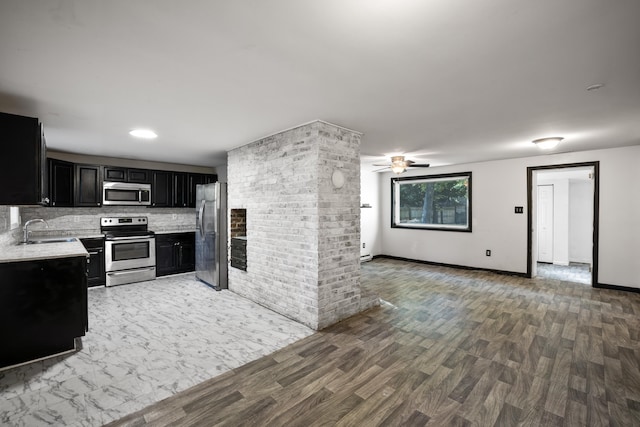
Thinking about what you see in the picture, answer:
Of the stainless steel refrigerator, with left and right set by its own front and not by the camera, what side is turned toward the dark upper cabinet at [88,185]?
right

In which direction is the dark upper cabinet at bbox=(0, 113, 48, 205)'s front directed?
to the viewer's right

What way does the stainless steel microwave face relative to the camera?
toward the camera

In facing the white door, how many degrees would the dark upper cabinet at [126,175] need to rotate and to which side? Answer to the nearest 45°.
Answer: approximately 45° to its left

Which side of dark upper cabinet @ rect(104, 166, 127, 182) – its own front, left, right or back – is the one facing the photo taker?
front

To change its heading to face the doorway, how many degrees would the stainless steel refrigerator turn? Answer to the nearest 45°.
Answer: approximately 135° to its left

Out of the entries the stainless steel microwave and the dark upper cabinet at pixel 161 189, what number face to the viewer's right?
0

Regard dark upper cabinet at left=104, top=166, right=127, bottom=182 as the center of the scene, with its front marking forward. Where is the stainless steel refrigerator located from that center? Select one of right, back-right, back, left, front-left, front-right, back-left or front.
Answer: front-left

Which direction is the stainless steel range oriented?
toward the camera

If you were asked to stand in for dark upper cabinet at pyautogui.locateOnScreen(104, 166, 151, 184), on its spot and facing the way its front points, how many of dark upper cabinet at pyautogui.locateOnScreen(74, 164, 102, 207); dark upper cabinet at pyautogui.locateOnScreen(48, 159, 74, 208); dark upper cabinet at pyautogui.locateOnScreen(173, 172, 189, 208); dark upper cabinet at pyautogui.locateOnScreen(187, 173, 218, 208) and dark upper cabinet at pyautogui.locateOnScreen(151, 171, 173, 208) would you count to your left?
3

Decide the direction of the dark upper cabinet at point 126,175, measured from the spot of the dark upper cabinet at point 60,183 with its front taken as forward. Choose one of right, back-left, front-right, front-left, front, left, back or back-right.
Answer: front-left

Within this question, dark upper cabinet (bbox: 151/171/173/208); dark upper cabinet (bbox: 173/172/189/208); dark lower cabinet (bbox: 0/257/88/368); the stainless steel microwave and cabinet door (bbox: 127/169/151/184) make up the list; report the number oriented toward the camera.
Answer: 4

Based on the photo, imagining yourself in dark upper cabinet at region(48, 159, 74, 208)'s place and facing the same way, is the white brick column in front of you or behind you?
in front
